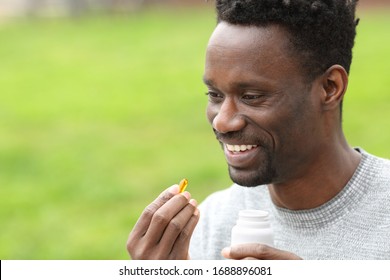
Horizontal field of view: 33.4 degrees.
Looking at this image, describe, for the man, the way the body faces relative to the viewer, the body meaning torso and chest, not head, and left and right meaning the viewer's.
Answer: facing the viewer and to the left of the viewer

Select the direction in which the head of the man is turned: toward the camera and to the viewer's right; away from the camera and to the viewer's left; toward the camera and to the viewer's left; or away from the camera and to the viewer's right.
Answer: toward the camera and to the viewer's left
